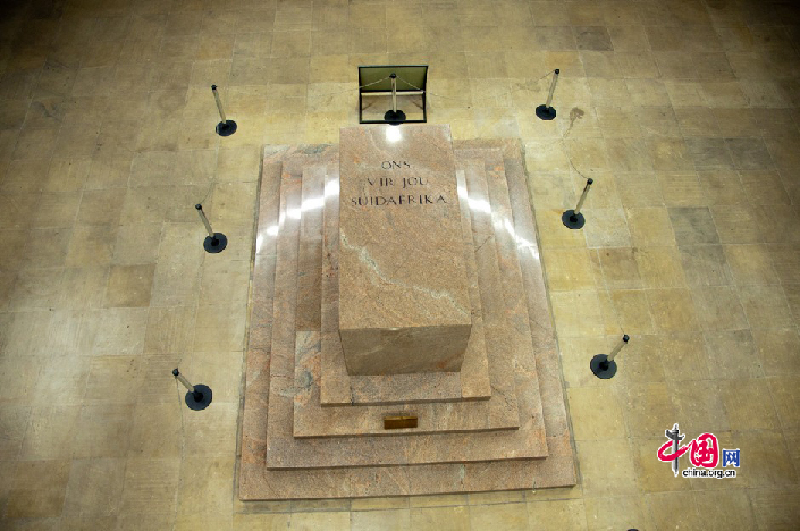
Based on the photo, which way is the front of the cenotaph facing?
toward the camera

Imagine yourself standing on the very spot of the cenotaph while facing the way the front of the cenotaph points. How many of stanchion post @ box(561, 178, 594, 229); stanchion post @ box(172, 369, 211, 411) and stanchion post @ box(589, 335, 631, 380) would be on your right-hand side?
1

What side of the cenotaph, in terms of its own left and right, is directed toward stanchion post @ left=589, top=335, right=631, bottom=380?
left

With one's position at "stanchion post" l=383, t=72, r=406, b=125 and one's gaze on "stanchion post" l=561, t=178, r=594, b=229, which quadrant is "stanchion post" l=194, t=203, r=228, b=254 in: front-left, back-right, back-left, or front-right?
back-right

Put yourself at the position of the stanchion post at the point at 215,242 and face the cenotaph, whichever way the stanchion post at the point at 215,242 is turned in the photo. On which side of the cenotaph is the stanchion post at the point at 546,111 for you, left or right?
left

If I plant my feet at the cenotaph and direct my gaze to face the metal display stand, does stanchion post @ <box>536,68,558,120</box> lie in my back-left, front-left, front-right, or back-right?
front-right

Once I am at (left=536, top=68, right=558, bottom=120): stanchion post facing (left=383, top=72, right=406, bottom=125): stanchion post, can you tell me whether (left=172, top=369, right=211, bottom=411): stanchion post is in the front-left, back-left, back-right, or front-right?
front-left

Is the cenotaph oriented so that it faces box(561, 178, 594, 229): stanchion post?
no

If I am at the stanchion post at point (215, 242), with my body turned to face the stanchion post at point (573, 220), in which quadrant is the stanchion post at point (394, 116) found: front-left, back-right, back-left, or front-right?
front-left

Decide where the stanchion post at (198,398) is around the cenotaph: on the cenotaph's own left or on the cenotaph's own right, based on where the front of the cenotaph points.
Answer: on the cenotaph's own right
